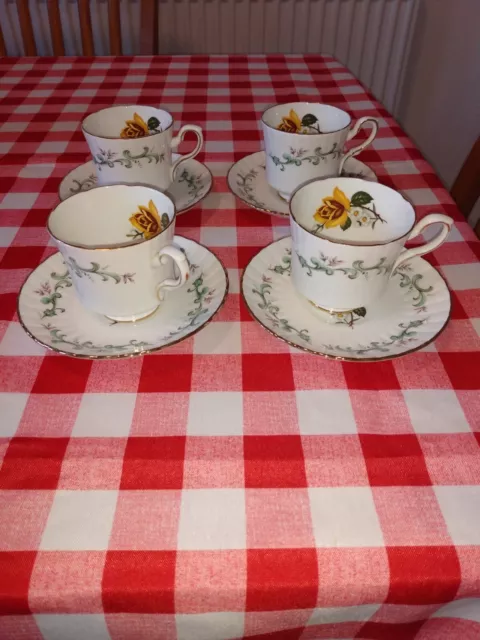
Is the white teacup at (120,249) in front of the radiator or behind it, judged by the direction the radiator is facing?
in front

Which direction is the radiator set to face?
toward the camera

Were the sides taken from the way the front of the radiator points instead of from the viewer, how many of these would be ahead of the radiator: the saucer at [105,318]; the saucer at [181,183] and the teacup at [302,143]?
3

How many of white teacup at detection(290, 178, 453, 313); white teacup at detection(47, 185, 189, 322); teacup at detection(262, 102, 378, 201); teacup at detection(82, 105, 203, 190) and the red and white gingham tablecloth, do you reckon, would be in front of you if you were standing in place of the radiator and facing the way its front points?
5

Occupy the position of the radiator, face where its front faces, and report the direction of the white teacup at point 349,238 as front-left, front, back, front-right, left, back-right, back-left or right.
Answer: front

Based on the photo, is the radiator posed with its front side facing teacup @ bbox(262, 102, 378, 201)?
yes

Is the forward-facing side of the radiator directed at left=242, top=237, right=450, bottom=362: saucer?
yes

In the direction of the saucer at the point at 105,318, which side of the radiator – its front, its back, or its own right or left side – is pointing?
front

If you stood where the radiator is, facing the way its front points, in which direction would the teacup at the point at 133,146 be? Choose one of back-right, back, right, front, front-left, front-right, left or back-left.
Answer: front

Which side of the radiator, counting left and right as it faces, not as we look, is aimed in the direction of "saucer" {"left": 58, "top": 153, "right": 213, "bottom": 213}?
front

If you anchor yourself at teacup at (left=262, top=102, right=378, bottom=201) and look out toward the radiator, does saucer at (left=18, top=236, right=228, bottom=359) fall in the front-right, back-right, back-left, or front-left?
back-left
